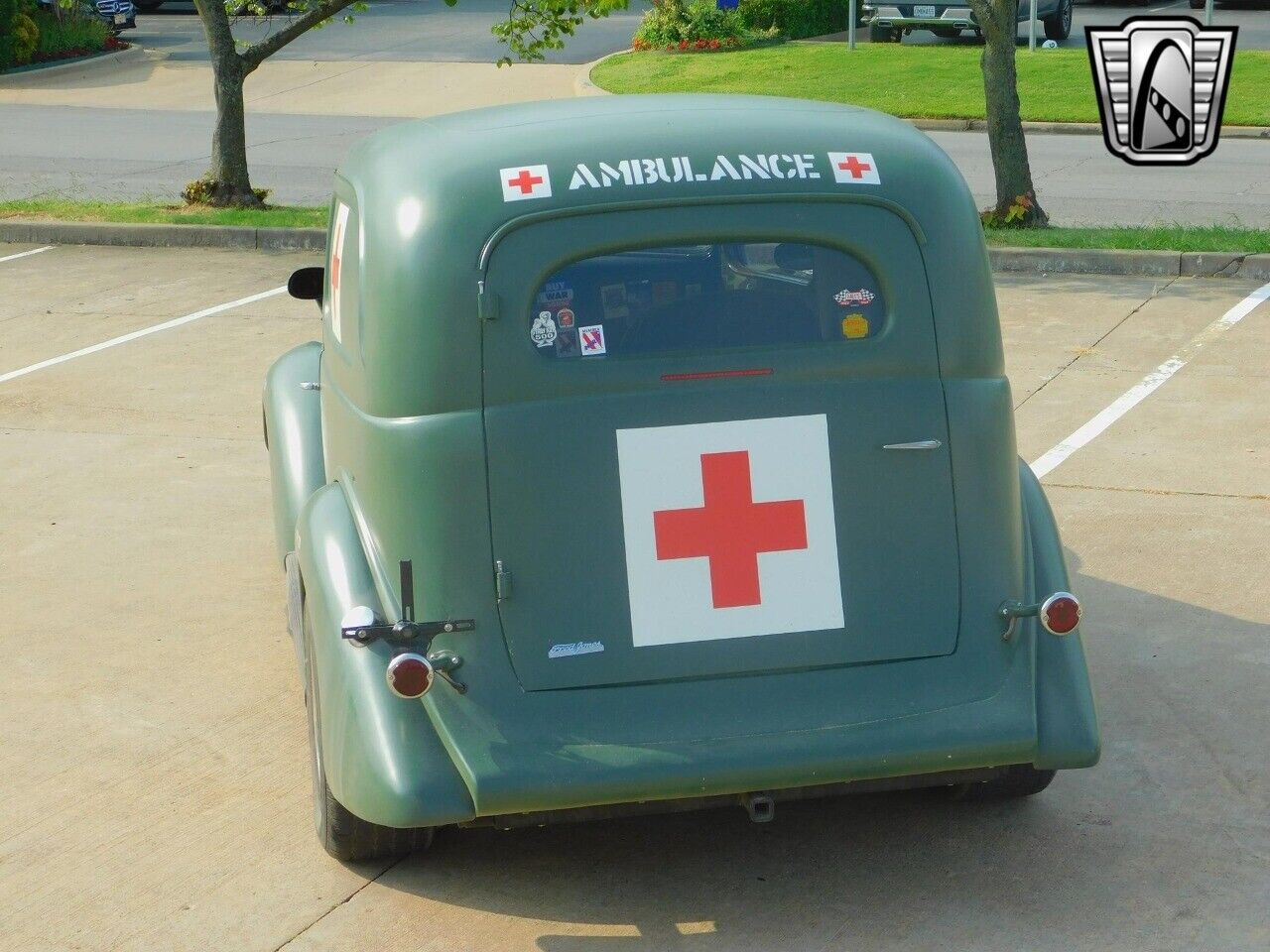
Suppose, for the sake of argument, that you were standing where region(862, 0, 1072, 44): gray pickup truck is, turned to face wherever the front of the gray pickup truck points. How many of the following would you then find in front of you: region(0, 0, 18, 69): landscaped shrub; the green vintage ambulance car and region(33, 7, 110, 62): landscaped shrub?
0

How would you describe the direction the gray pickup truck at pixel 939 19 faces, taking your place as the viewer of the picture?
facing away from the viewer and to the right of the viewer

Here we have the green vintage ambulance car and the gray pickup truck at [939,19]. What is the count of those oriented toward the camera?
0

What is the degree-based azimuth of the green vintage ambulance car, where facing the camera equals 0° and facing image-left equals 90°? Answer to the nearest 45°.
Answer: approximately 180°

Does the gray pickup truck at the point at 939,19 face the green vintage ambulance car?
no

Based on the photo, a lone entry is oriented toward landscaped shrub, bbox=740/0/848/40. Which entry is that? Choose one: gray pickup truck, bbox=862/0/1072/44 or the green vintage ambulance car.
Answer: the green vintage ambulance car

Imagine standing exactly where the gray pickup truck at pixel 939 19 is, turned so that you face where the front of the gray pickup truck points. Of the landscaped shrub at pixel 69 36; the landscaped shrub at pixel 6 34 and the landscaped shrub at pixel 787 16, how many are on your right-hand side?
0

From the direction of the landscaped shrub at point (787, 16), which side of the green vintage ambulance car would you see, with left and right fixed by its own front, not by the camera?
front

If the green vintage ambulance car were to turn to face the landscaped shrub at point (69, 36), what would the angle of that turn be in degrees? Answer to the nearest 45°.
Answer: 0° — it already faces it

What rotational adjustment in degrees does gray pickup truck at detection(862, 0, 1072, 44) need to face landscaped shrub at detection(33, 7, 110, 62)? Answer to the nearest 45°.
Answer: approximately 135° to its left

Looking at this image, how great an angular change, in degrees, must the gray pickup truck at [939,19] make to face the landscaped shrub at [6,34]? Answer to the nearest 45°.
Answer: approximately 135° to its left

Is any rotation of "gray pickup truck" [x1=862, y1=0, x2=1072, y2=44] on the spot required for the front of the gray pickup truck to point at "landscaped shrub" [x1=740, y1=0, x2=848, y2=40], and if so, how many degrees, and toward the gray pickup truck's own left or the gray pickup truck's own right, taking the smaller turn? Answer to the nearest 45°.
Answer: approximately 90° to the gray pickup truck's own left

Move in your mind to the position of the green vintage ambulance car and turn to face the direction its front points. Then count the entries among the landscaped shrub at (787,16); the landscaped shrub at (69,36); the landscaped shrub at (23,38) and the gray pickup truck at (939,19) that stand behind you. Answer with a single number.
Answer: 0
